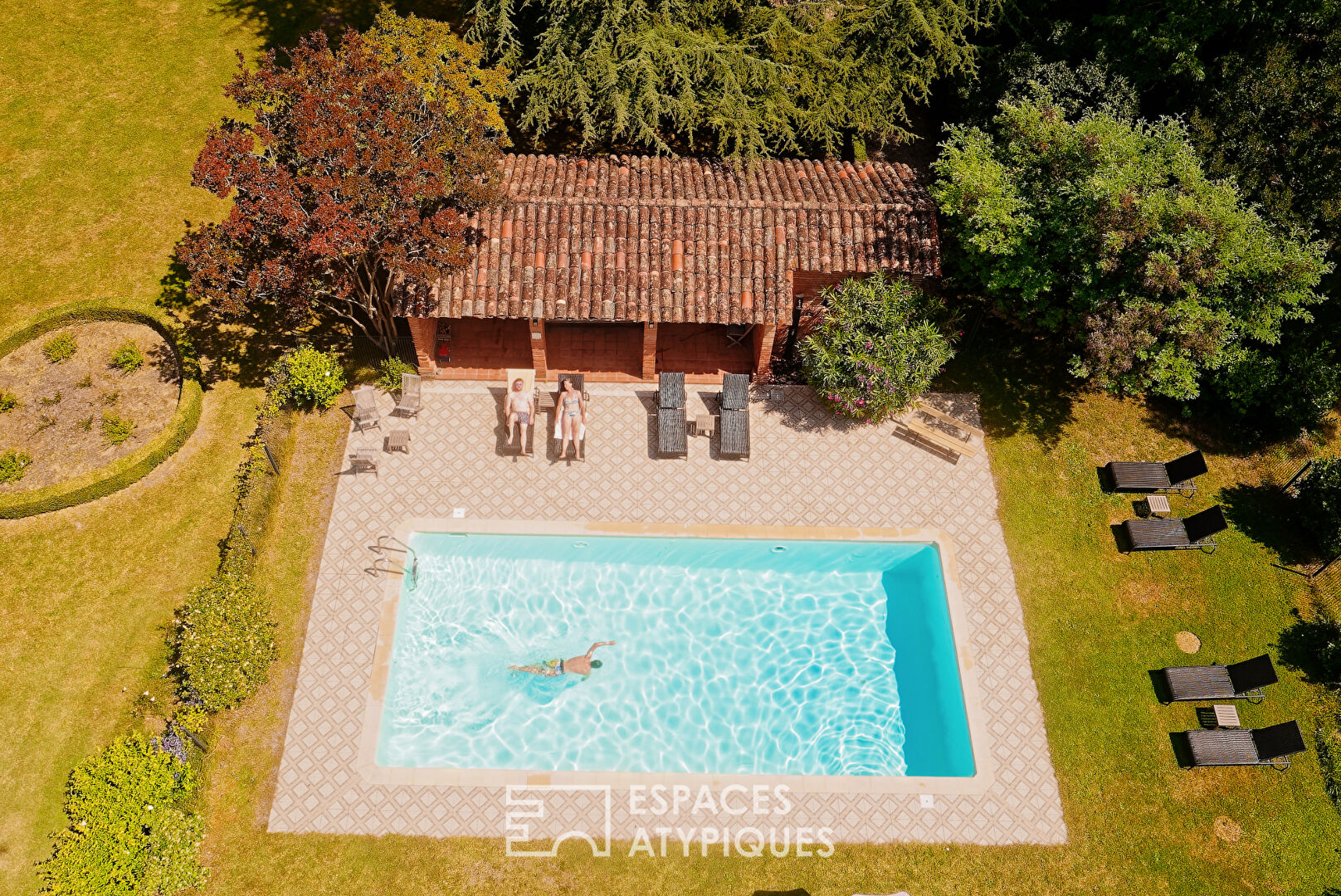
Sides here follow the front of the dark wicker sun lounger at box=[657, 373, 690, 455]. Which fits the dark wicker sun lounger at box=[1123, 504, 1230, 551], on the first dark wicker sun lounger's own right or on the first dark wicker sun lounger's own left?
on the first dark wicker sun lounger's own left

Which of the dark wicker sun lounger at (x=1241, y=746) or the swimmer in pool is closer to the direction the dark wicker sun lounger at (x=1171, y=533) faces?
the swimmer in pool

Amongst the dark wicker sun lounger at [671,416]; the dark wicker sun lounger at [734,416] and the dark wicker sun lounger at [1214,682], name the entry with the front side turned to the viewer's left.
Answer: the dark wicker sun lounger at [1214,682]

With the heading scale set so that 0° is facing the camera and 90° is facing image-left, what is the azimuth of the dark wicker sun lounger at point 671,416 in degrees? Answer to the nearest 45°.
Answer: approximately 0°

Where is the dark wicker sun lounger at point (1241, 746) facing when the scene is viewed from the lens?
facing to the left of the viewer

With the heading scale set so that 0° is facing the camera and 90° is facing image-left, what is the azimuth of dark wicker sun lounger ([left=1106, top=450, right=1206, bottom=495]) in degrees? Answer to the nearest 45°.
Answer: approximately 90°

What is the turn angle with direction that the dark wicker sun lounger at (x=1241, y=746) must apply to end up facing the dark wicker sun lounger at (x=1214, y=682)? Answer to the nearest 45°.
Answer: approximately 45° to its right

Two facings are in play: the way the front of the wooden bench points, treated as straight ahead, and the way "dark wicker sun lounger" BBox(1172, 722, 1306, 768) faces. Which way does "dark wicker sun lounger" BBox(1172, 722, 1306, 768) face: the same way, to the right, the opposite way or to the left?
to the right

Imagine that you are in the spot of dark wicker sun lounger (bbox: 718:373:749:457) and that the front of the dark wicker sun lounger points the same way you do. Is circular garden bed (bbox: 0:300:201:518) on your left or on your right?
on your right

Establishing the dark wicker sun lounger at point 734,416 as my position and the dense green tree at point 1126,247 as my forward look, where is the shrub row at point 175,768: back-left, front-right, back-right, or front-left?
back-right
